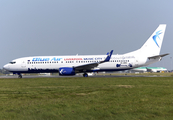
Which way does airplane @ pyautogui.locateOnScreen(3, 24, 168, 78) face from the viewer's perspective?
to the viewer's left
